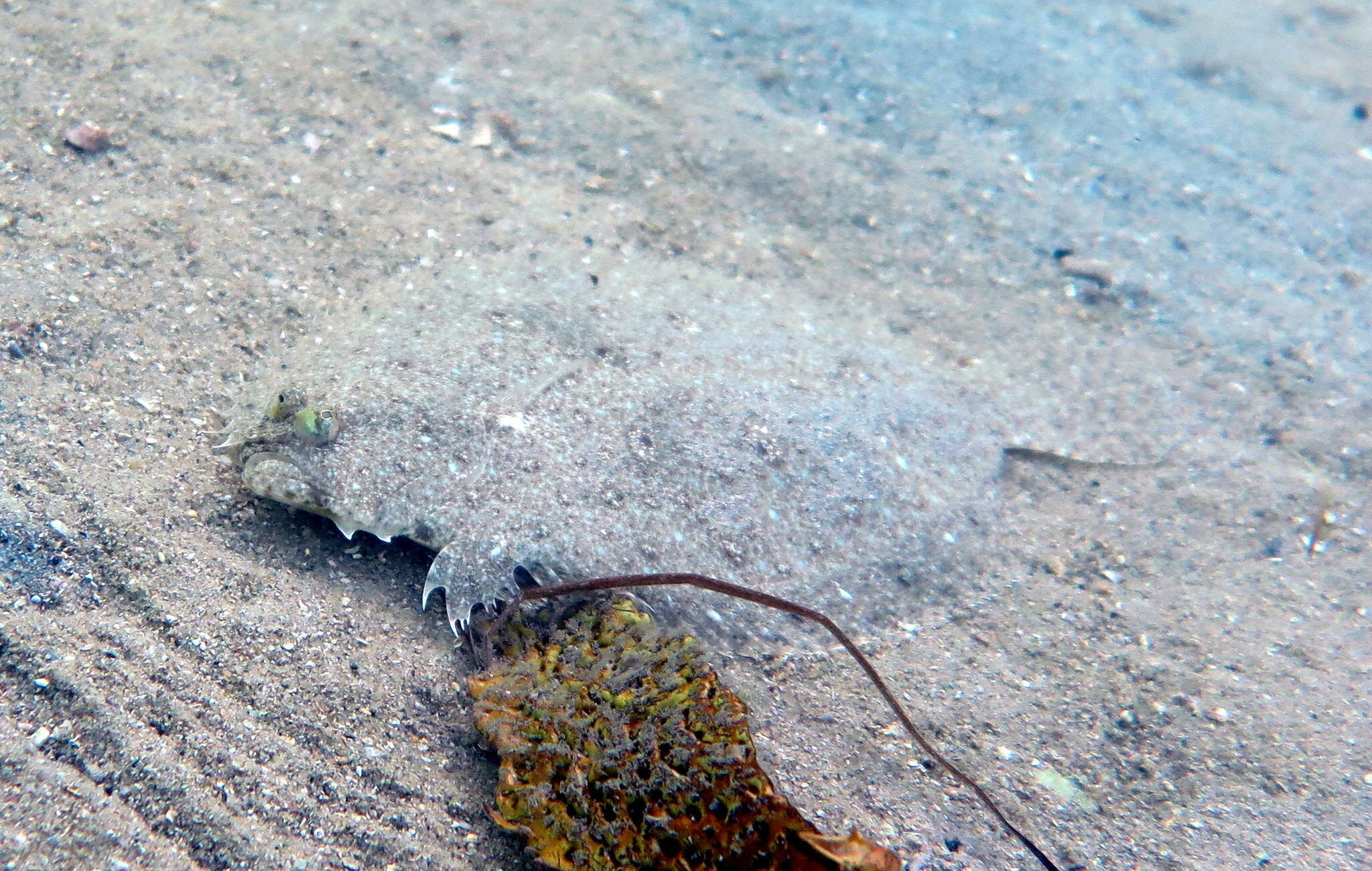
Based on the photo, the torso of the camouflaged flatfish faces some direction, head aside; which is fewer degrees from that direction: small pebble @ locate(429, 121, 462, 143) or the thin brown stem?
the small pebble

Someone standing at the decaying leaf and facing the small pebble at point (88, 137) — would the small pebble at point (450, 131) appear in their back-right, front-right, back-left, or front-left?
front-right

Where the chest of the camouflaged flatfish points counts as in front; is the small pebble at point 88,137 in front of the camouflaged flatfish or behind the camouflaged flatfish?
in front

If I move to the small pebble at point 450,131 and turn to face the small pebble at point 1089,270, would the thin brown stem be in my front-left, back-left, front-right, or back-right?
front-right

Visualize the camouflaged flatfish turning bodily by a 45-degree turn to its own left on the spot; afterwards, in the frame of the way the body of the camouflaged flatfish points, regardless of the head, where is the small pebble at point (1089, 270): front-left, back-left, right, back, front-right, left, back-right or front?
back

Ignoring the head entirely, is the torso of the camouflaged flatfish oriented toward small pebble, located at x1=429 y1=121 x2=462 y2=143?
no

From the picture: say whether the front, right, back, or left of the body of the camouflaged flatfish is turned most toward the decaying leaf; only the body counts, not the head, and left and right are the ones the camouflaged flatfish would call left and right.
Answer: left

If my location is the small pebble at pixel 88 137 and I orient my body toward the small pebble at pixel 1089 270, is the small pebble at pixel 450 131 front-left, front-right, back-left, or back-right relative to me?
front-left

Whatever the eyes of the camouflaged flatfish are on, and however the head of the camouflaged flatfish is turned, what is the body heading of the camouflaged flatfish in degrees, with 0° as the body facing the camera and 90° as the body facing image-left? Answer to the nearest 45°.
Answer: approximately 90°

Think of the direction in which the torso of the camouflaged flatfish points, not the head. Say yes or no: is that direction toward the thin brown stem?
no

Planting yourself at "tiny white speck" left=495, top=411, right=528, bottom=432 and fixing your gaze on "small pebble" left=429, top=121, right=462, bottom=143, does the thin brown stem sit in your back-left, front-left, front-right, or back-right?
back-right
